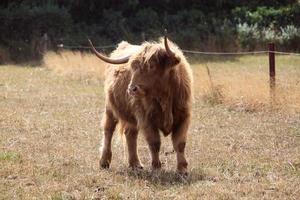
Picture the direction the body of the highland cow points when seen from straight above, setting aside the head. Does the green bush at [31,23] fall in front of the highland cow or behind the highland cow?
behind

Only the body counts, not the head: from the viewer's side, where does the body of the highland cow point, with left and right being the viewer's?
facing the viewer and to the right of the viewer
